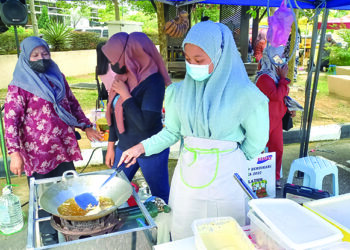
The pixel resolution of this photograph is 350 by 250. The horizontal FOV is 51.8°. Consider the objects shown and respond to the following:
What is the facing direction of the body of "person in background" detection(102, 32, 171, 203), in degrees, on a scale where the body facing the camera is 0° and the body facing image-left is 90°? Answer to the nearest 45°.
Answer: approximately 45°

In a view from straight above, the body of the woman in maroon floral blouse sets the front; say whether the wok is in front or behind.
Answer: in front

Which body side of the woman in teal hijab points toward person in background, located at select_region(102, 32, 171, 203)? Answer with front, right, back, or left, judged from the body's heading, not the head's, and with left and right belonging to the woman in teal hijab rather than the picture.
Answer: right

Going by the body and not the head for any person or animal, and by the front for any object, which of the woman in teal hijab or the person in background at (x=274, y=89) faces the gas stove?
the woman in teal hijab

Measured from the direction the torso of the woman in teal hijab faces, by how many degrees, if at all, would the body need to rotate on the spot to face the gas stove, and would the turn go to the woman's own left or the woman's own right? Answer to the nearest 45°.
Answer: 0° — they already face it

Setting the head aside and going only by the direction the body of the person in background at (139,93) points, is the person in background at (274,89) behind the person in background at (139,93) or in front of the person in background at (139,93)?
behind

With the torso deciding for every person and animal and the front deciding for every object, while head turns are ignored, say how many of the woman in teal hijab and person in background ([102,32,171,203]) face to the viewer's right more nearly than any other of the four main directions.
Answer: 0

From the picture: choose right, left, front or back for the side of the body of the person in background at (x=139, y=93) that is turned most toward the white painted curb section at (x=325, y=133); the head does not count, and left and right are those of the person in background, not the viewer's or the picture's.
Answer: back

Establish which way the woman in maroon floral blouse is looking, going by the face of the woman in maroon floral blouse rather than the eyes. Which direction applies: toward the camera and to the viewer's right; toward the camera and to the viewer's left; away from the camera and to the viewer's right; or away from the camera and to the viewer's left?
toward the camera and to the viewer's right
